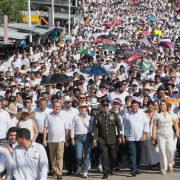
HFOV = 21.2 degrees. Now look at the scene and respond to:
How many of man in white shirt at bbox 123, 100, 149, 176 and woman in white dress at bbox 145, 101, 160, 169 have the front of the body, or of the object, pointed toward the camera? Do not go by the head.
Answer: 2

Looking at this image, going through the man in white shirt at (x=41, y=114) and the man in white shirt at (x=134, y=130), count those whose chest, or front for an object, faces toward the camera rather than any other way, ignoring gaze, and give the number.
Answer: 2

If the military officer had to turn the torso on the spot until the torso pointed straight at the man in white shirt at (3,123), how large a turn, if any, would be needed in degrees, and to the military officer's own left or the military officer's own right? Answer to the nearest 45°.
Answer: approximately 90° to the military officer's own right

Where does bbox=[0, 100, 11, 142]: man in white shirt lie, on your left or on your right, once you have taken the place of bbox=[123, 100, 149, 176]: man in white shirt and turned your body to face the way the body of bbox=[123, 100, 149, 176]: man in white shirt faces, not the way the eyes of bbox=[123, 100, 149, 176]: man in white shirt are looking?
on your right

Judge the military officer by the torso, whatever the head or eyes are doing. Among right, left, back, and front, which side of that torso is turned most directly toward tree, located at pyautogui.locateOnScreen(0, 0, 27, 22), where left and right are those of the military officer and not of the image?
back

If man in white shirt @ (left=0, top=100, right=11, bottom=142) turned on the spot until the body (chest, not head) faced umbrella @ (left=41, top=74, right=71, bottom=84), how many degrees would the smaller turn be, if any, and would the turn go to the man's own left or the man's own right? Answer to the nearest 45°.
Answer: approximately 180°

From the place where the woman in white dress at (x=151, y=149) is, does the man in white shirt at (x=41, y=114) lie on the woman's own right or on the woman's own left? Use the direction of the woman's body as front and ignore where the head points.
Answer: on the woman's own right

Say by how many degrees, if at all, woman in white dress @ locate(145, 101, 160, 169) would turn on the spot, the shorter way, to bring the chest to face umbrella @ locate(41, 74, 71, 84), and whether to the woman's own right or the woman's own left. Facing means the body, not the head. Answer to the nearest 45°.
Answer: approximately 135° to the woman's own right

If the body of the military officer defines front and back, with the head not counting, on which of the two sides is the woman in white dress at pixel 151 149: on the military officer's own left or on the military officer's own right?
on the military officer's own left

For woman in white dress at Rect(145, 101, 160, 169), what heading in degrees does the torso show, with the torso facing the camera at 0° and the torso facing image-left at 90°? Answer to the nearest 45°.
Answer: approximately 0°
